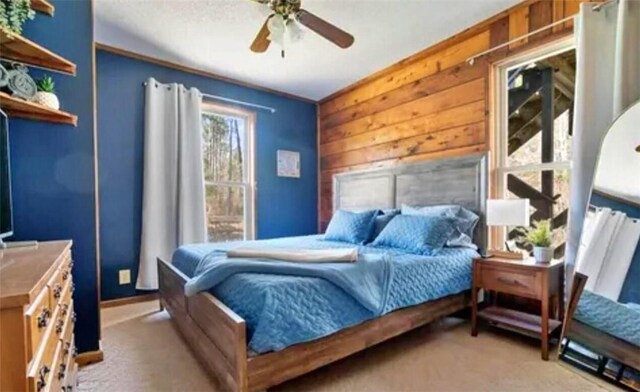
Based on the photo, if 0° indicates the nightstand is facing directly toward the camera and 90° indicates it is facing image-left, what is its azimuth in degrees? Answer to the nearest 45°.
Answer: approximately 45°

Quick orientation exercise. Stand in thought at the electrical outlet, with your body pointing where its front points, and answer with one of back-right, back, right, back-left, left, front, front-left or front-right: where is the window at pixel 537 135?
front-left

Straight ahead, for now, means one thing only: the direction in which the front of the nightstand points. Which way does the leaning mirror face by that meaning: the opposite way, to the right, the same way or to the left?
the same way

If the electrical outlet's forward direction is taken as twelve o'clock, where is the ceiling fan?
The ceiling fan is roughly at 11 o'clock from the electrical outlet.

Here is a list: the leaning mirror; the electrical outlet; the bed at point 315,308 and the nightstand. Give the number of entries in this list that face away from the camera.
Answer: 0

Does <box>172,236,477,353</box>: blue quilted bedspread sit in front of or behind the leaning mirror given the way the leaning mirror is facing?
in front

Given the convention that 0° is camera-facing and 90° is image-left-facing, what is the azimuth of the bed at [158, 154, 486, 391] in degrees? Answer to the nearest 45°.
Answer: approximately 45°

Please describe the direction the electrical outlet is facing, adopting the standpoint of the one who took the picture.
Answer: facing the viewer

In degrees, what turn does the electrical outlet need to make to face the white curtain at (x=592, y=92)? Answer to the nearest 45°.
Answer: approximately 45° to its left

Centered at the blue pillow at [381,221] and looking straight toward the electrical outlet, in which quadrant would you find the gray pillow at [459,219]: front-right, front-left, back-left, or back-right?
back-left

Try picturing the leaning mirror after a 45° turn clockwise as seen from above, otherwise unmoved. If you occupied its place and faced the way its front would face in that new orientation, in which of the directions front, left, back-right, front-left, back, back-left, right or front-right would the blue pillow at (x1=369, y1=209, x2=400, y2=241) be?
front

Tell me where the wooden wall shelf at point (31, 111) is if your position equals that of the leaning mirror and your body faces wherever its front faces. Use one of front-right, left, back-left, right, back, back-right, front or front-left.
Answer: front

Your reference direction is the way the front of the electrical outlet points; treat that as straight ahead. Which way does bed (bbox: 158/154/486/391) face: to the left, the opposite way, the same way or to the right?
to the right
